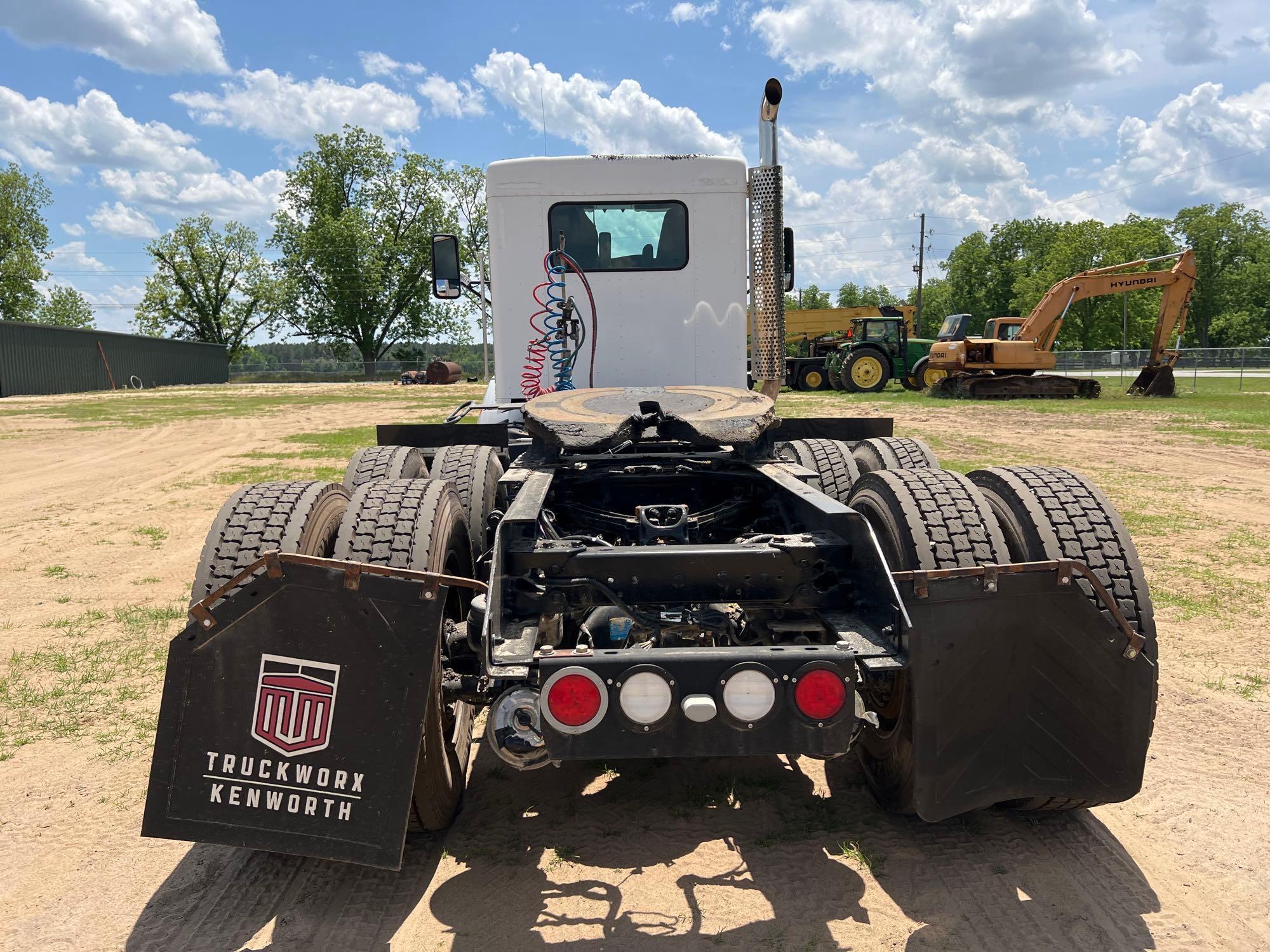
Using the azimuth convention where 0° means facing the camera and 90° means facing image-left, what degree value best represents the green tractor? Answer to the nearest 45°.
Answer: approximately 270°

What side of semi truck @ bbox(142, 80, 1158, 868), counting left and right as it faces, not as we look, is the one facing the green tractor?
front

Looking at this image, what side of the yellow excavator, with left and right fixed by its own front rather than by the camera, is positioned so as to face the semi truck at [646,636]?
right

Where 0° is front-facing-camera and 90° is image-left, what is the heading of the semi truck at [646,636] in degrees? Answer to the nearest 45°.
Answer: approximately 180°

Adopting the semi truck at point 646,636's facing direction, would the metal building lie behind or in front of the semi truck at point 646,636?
in front

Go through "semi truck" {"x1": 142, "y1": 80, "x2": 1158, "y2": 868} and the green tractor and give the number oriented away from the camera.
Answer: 1

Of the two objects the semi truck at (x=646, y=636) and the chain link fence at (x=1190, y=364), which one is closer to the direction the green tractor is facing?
the chain link fence

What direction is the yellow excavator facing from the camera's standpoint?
to the viewer's right

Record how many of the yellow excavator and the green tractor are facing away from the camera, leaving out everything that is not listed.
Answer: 0
